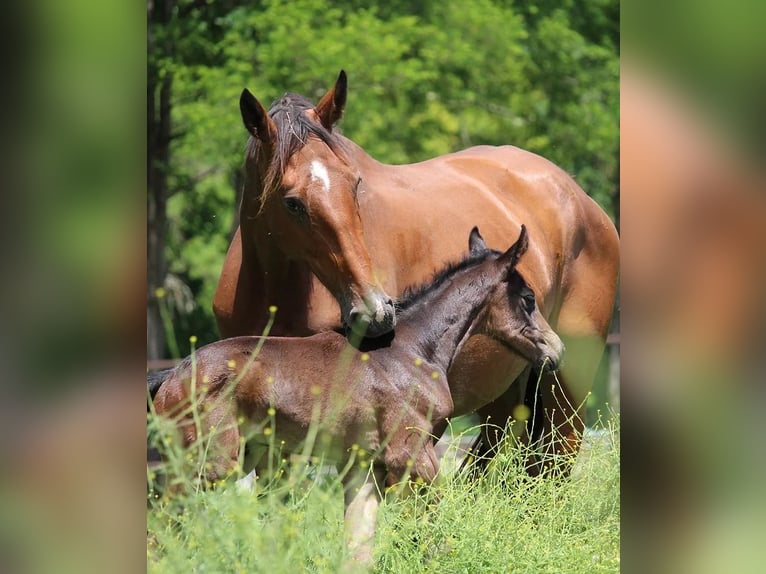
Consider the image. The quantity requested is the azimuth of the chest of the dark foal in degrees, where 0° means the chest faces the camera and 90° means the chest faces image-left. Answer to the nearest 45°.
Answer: approximately 270°

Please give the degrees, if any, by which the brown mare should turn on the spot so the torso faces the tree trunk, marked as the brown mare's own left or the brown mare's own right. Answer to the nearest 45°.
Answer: approximately 90° to the brown mare's own right

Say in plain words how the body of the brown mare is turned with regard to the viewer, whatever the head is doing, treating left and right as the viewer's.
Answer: facing the viewer and to the left of the viewer
